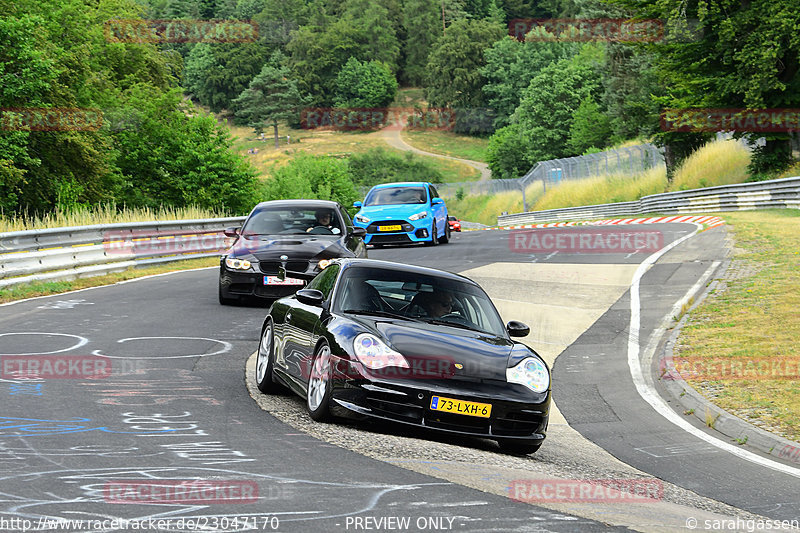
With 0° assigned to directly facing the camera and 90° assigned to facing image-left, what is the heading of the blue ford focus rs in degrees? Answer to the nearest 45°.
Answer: approximately 45°

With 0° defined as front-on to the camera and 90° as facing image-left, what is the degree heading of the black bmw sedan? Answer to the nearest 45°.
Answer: approximately 0°

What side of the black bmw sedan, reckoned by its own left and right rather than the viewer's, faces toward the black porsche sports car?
front

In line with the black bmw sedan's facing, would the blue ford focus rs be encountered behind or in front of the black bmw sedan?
behind

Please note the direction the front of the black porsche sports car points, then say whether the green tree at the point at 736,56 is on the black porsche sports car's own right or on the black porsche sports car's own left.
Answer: on the black porsche sports car's own left

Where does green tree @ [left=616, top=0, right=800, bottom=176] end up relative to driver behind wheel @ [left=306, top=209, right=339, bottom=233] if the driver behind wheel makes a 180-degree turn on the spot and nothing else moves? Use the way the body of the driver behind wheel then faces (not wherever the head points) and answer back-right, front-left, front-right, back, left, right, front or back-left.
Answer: front-right

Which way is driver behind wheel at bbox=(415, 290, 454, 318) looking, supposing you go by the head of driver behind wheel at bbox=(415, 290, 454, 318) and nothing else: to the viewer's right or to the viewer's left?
to the viewer's right

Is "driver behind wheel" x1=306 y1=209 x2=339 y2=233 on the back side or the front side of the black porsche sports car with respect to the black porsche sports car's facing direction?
on the back side

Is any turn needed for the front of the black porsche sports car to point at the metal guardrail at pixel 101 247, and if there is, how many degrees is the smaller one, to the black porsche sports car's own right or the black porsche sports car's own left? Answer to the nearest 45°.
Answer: approximately 180°

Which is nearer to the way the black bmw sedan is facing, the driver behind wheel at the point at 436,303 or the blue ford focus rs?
the driver behind wheel

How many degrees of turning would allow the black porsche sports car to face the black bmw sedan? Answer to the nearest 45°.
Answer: approximately 135° to its left

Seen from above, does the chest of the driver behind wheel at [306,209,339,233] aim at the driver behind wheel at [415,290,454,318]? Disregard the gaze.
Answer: yes

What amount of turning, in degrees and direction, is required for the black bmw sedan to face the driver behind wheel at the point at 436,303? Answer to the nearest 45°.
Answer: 0° — it already faces them

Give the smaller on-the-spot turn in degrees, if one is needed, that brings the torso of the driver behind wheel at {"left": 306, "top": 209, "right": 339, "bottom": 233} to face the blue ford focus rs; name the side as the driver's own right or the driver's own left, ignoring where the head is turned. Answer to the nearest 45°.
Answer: approximately 180°
